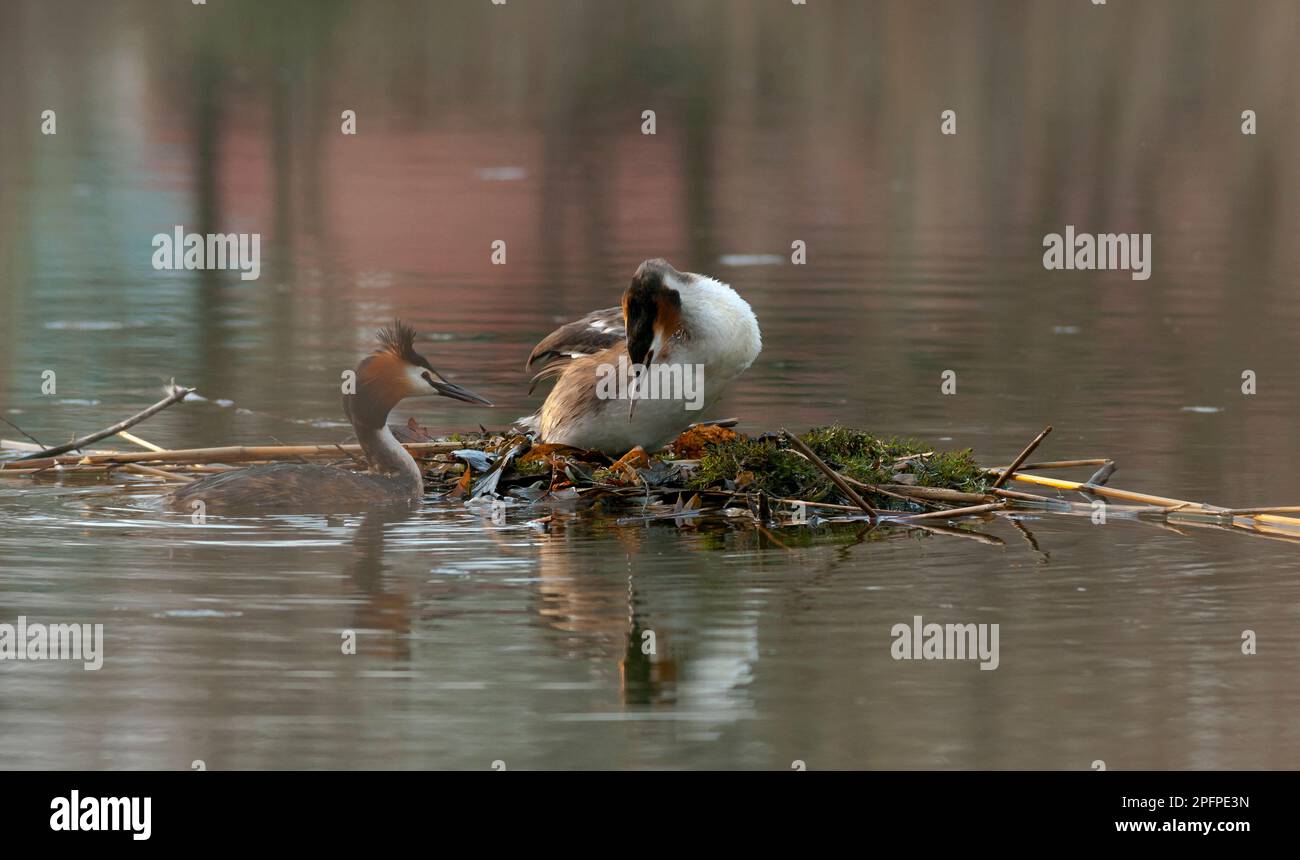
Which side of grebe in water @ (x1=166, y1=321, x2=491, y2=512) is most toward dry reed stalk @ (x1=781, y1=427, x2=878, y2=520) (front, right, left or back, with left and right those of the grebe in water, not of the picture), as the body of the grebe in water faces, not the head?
front

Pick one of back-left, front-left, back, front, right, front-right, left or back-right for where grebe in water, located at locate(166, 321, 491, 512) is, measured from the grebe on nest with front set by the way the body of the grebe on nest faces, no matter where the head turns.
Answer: back-right

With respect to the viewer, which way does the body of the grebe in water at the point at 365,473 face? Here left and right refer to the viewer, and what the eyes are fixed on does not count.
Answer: facing to the right of the viewer

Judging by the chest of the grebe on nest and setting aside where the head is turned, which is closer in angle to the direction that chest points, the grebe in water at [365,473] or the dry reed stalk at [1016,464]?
the dry reed stalk

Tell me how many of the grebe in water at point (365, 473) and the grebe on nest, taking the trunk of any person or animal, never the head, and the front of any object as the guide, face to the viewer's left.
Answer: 0

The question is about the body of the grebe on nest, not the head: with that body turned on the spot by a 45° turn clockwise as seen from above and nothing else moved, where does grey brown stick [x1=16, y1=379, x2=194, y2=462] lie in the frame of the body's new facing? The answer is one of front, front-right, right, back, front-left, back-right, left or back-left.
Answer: right

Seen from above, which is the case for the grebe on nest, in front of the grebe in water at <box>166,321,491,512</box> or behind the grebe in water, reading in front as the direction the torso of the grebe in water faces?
in front
